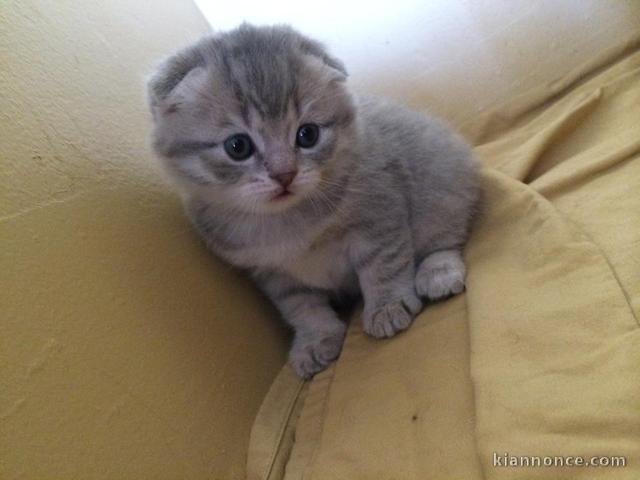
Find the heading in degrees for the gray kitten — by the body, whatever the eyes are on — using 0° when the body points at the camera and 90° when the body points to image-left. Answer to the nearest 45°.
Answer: approximately 45°
